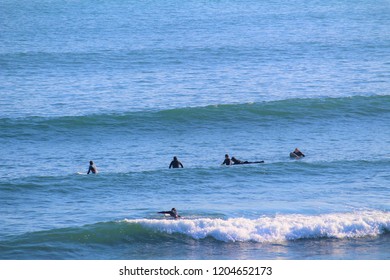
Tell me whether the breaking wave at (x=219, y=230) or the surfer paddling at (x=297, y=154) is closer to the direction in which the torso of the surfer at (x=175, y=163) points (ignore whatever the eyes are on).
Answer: the surfer paddling

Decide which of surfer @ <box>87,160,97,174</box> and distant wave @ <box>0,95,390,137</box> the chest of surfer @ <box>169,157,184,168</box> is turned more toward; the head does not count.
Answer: the distant wave

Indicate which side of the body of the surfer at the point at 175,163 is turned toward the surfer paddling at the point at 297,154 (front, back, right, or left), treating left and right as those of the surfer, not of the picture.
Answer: right

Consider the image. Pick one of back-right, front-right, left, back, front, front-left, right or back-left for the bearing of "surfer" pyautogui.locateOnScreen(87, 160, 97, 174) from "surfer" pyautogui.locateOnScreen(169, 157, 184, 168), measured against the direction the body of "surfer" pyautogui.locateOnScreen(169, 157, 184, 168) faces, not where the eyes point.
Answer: left

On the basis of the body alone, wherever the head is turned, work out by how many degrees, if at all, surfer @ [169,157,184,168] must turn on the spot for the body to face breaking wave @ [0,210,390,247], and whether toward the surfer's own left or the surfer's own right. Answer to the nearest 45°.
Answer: approximately 180°

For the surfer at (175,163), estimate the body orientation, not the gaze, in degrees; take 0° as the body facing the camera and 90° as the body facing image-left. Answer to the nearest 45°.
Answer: approximately 180°

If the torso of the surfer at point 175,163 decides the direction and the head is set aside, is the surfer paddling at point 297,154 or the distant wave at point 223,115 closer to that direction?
the distant wave
